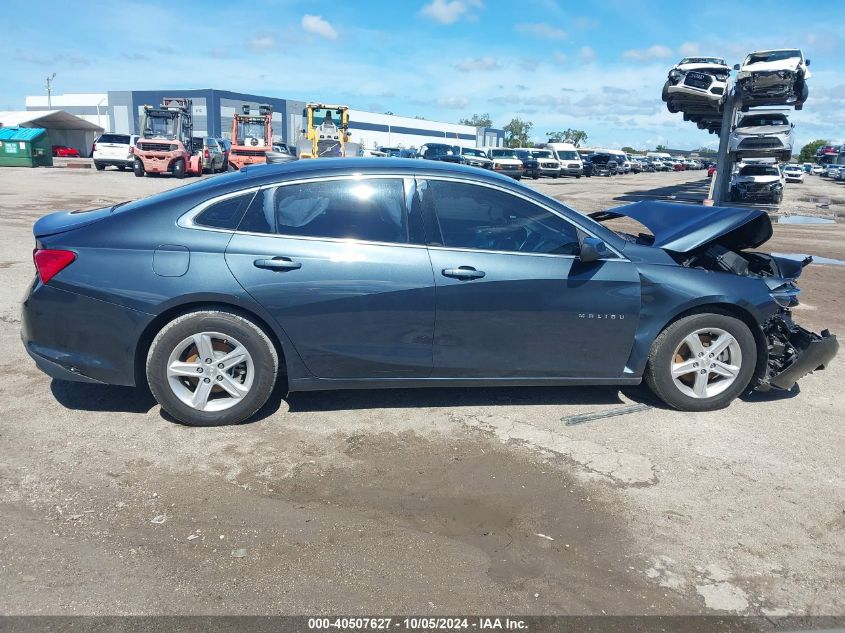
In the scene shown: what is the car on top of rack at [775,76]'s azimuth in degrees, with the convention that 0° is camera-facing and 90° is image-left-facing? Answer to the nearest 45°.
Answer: approximately 0°

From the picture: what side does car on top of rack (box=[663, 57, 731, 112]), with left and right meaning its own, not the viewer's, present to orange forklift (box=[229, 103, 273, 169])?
right

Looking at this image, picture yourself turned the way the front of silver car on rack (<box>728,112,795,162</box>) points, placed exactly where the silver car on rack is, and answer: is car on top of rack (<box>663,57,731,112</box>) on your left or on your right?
on your right

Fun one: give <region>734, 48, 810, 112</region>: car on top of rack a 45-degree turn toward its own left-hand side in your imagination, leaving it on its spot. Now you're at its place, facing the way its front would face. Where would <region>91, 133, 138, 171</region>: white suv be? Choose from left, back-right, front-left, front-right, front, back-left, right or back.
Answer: back-right

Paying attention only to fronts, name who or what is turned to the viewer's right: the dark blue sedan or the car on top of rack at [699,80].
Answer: the dark blue sedan

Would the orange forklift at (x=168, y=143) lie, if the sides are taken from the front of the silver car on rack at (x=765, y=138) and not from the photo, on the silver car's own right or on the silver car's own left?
on the silver car's own right

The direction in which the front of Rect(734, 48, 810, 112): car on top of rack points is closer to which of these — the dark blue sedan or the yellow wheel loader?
the dark blue sedan

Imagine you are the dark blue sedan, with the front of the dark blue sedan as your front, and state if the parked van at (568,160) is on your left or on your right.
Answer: on your left

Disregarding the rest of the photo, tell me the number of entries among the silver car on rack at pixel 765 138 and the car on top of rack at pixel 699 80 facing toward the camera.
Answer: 2

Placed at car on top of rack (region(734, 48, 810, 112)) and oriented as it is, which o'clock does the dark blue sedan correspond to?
The dark blue sedan is roughly at 12 o'clock from the car on top of rack.

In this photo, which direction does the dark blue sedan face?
to the viewer's right

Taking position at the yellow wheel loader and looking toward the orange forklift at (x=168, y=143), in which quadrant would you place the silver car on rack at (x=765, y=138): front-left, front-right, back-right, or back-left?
back-left

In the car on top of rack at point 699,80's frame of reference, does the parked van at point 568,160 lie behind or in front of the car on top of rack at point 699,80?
behind

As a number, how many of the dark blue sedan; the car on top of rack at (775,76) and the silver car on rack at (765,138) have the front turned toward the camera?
2

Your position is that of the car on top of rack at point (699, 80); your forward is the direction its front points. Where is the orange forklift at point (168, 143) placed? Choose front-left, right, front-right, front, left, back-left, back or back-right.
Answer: right
